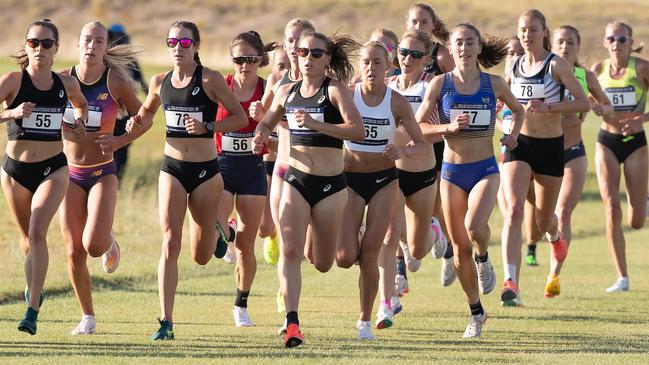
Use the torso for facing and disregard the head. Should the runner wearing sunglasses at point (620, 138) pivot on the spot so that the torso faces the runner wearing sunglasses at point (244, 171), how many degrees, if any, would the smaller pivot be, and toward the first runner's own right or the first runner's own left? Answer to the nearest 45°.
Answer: approximately 45° to the first runner's own right

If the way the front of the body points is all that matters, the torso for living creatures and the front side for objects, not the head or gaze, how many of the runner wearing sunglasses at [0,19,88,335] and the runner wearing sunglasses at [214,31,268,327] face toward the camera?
2

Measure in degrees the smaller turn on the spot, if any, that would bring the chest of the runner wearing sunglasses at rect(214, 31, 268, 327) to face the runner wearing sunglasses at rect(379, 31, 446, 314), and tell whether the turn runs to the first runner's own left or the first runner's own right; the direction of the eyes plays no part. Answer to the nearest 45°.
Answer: approximately 90° to the first runner's own left

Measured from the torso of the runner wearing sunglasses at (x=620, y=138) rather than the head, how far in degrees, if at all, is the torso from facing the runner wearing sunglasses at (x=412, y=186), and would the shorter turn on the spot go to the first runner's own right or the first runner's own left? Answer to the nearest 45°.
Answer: approximately 45° to the first runner's own right

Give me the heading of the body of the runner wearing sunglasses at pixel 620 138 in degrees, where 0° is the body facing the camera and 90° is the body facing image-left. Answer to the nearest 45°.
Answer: approximately 0°

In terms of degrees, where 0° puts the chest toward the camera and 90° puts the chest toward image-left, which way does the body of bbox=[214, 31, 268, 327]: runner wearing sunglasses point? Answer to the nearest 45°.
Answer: approximately 0°

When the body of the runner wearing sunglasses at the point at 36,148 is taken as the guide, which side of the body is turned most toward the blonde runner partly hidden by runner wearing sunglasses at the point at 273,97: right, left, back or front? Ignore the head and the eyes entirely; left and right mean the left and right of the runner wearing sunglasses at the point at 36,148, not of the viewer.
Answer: left
